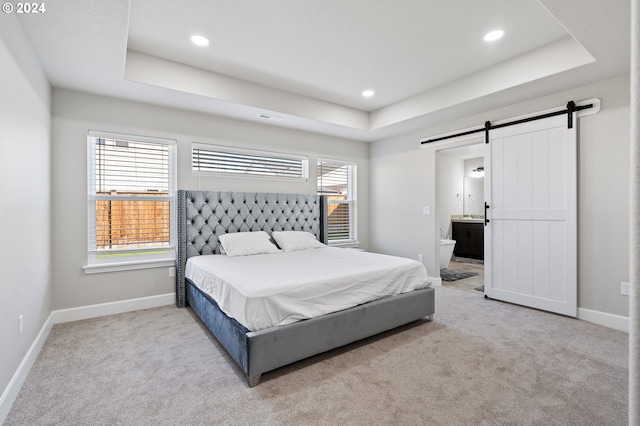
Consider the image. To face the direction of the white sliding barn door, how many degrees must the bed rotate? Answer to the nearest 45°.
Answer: approximately 45° to its left

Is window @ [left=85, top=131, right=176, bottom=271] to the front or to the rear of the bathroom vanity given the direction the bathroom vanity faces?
to the front

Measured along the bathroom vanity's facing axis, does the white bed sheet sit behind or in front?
in front

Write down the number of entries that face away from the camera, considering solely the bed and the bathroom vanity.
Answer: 0

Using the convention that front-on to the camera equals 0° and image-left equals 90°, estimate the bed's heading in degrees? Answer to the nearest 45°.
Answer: approximately 315°
